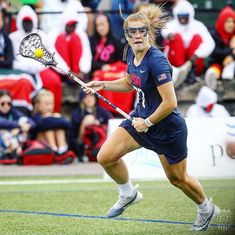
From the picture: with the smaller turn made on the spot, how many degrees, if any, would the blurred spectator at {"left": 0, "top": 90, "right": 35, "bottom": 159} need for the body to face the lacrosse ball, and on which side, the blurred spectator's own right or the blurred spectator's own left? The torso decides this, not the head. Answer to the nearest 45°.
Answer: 0° — they already face it

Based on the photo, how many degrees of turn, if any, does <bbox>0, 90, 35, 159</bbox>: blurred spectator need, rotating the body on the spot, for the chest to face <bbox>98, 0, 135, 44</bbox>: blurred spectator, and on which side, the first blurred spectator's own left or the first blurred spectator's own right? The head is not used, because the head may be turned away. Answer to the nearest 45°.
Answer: approximately 135° to the first blurred spectator's own left

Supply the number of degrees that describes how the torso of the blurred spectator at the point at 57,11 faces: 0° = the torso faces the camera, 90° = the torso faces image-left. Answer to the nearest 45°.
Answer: approximately 0°

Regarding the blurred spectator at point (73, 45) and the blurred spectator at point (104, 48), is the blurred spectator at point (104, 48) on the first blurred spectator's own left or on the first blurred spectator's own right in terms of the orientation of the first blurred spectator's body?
on the first blurred spectator's own left

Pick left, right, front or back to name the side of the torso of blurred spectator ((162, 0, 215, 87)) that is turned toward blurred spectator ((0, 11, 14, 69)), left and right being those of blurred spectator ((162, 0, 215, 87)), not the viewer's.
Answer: right

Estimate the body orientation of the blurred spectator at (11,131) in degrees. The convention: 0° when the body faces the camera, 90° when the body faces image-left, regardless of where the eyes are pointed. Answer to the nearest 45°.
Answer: approximately 0°

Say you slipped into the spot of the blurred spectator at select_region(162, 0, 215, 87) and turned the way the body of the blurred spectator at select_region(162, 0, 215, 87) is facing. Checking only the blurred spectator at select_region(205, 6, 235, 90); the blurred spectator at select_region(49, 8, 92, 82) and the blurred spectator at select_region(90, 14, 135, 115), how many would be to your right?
2
